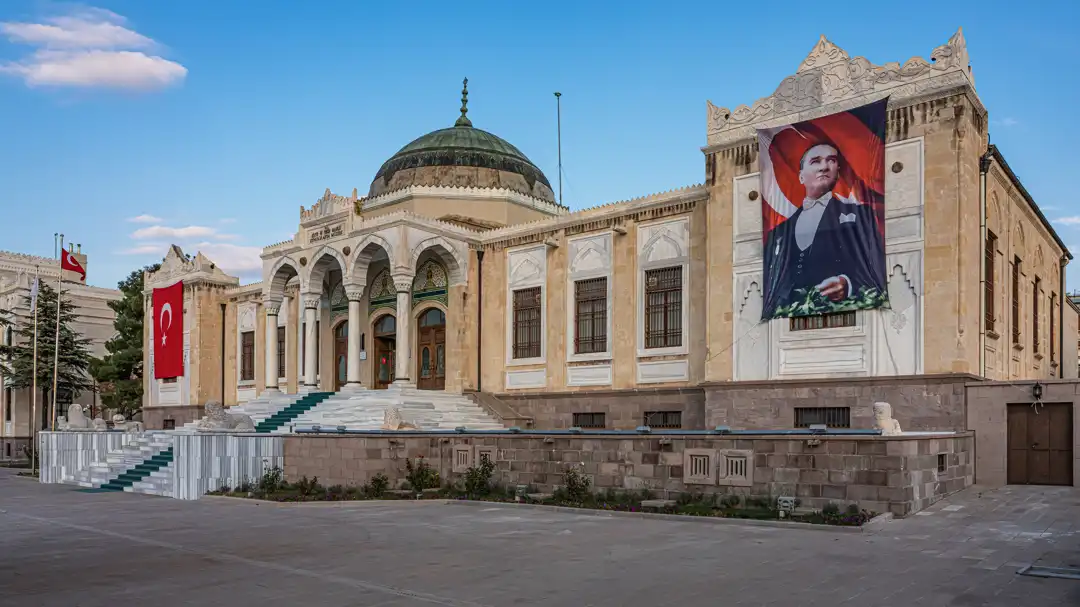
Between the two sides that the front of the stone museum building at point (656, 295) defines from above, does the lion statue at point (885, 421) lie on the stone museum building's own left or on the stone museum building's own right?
on the stone museum building's own left

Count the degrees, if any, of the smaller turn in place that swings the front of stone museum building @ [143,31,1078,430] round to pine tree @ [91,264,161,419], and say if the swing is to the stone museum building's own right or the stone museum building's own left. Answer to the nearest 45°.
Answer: approximately 90° to the stone museum building's own right

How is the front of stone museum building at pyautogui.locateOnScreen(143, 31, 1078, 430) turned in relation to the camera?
facing the viewer and to the left of the viewer

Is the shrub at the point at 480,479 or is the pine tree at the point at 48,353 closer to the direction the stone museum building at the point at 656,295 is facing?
the shrub

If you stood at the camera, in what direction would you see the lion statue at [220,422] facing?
facing to the left of the viewer

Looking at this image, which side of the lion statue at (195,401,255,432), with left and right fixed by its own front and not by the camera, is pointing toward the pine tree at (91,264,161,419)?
right

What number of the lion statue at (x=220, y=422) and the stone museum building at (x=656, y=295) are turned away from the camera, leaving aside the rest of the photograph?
0
